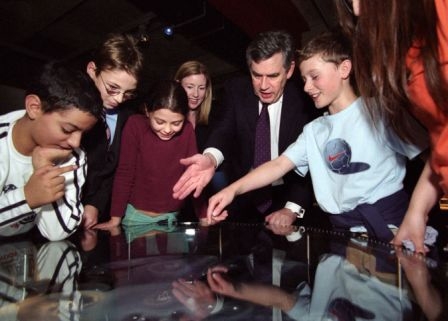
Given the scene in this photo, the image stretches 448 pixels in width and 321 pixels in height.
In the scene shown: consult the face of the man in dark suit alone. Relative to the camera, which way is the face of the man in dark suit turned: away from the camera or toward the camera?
toward the camera

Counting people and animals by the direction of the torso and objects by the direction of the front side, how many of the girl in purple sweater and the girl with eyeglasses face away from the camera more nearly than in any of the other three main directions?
0

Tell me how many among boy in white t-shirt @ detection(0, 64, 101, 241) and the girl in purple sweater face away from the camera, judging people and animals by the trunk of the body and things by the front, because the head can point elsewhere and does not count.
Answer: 0

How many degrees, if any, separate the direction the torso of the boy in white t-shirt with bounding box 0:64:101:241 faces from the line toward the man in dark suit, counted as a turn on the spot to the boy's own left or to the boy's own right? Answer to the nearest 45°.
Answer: approximately 45° to the boy's own left

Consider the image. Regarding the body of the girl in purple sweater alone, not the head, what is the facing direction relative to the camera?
toward the camera

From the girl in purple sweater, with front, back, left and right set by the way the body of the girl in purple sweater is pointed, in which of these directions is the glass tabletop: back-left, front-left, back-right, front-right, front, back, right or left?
front

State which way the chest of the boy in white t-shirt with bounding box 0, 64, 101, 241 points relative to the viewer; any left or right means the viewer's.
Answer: facing the viewer and to the right of the viewer

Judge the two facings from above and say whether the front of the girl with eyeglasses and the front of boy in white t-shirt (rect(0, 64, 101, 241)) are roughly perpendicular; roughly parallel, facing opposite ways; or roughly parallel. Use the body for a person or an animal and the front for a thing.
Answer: roughly parallel

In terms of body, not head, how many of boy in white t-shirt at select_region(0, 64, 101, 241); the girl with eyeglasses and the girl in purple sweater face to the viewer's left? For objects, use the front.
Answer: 0

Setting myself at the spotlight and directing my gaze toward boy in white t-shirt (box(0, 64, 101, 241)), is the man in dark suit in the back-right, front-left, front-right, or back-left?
front-left
